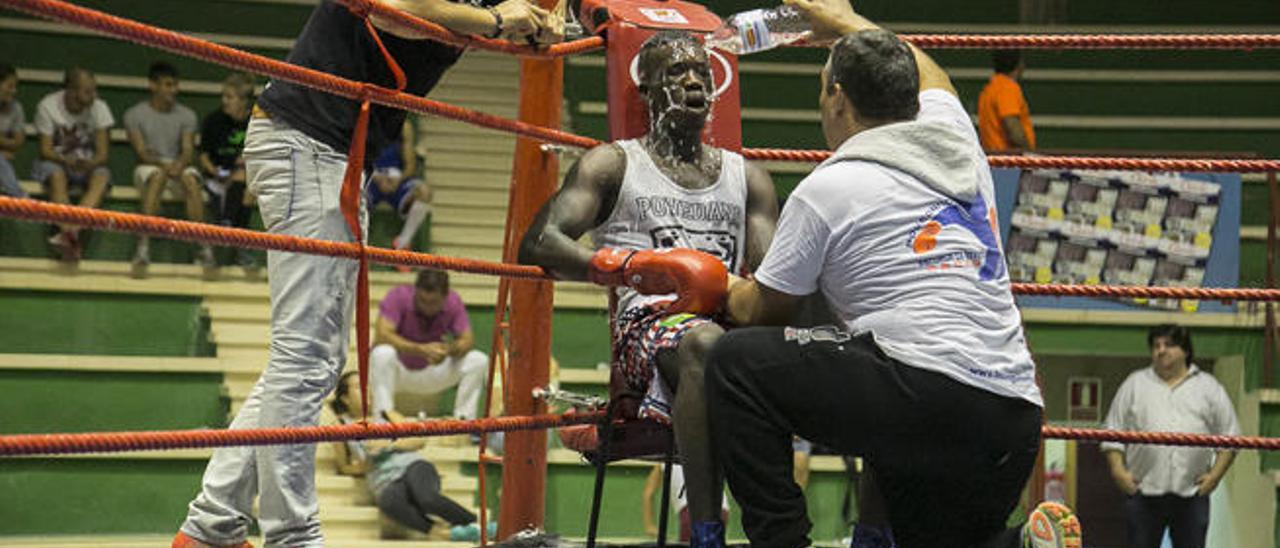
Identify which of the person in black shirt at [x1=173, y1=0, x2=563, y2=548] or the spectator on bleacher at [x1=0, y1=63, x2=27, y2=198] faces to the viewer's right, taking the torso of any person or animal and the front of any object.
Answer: the person in black shirt

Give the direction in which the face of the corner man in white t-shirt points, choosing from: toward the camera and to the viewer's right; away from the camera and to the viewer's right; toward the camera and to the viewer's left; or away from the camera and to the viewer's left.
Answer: away from the camera and to the viewer's left

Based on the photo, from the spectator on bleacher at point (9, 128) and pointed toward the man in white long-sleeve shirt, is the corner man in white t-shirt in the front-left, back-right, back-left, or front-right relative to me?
front-right

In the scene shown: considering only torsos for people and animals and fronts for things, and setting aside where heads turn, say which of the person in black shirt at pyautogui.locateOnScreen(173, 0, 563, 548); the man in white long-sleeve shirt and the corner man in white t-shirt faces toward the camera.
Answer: the man in white long-sleeve shirt

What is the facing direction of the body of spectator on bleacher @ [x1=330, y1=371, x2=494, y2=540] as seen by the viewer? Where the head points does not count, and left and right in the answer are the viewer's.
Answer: facing the viewer and to the right of the viewer

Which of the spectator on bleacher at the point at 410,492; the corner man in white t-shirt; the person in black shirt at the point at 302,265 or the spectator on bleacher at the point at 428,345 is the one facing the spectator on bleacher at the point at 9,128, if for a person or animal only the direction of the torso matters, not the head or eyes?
the corner man in white t-shirt

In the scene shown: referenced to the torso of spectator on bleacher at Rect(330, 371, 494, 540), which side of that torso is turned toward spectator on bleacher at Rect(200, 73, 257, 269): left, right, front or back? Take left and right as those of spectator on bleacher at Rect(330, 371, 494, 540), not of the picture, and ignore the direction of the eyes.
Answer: back

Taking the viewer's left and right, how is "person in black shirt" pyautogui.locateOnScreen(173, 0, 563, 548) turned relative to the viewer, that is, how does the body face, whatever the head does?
facing to the right of the viewer

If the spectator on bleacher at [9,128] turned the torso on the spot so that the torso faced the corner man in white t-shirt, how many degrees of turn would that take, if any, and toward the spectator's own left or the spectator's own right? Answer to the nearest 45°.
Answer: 0° — they already face them

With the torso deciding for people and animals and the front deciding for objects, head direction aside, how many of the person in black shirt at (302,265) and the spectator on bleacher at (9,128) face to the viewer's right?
1

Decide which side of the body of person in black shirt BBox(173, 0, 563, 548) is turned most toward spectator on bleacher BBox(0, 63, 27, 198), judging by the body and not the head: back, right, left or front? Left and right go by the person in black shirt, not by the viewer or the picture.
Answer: left

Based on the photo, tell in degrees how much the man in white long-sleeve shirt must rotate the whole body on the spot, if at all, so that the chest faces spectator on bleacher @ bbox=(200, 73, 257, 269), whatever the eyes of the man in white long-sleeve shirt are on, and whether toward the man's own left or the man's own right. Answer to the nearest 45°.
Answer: approximately 90° to the man's own right

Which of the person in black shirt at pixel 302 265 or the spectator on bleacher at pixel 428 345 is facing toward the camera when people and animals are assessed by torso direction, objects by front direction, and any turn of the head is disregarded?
the spectator on bleacher

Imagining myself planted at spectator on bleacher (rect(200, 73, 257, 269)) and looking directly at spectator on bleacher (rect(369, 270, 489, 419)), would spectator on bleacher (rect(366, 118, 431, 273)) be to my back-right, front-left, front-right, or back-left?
front-left

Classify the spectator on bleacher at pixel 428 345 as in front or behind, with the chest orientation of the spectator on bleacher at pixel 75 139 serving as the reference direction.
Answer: in front

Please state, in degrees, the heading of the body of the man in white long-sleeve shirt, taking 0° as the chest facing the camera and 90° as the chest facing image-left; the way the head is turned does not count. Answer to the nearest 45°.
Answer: approximately 0°

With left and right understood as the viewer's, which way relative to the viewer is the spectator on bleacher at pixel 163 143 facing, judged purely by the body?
facing the viewer

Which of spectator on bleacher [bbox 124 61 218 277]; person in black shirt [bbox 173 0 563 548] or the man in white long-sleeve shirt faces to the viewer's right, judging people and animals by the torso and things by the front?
the person in black shirt
